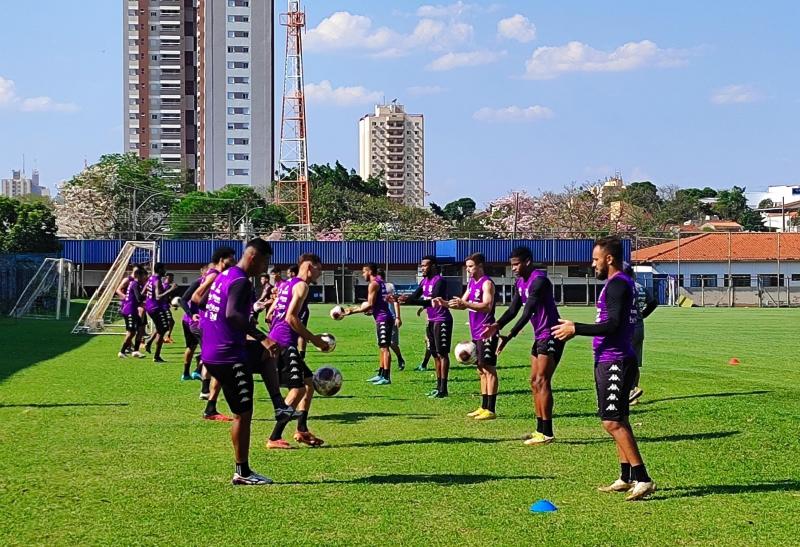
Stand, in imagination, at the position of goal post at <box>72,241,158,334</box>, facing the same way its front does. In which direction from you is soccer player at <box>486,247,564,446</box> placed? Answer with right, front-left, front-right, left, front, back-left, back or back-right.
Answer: right

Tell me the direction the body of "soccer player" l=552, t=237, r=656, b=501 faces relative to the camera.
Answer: to the viewer's left

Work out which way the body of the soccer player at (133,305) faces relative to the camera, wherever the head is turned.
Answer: to the viewer's right

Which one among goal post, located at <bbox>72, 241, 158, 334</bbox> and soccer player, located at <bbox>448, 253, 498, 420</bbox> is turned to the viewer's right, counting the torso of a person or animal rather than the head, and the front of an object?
the goal post

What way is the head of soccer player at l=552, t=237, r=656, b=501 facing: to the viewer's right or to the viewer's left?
to the viewer's left

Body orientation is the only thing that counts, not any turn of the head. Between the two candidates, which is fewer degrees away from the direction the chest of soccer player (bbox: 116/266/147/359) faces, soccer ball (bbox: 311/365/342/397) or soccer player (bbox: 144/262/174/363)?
the soccer player

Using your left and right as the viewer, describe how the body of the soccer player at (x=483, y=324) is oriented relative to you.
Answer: facing to the left of the viewer

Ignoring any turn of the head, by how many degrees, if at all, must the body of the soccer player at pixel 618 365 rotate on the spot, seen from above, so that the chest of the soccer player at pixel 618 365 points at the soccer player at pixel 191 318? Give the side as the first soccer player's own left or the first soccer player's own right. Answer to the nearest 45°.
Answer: approximately 45° to the first soccer player's own right

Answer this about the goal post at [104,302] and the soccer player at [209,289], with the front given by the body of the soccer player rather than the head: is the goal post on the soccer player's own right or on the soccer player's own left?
on the soccer player's own left

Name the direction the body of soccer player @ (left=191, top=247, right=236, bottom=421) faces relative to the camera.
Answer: to the viewer's right

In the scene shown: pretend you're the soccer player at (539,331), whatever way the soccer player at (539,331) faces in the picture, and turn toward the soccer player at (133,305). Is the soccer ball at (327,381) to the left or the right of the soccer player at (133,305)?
left
